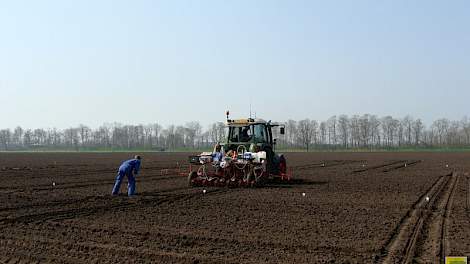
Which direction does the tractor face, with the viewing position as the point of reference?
facing away from the viewer and to the right of the viewer

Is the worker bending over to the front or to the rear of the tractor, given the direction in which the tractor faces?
to the rear
